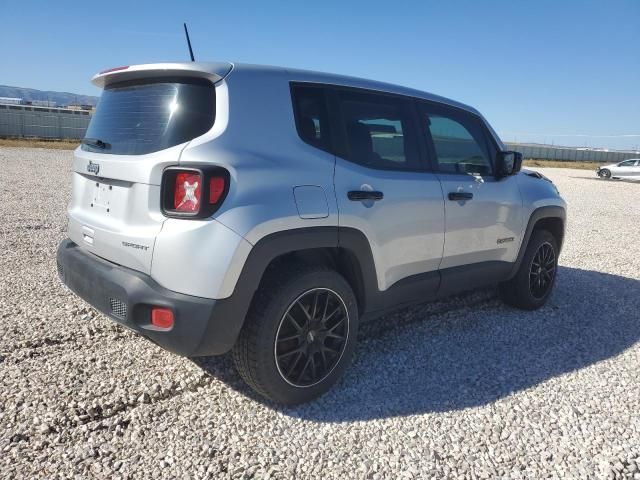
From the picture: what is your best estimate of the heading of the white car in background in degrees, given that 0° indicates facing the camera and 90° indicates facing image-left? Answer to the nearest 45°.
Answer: approximately 90°

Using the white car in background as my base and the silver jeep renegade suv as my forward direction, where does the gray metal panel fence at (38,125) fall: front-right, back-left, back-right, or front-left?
front-right

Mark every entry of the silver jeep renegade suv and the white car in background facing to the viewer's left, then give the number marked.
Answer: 1

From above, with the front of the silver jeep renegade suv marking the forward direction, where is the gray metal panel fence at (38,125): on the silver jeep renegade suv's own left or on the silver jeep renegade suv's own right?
on the silver jeep renegade suv's own left

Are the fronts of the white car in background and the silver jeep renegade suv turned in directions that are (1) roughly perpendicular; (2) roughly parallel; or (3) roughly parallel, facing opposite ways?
roughly perpendicular

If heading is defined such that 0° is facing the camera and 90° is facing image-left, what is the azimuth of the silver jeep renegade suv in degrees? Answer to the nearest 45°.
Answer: approximately 225°

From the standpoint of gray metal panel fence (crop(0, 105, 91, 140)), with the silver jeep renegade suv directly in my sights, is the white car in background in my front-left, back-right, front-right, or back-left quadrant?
front-left

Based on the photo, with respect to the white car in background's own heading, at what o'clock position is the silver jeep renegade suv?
The silver jeep renegade suv is roughly at 9 o'clock from the white car in background.

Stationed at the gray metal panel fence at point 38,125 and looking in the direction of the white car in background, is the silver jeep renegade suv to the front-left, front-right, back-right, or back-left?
front-right

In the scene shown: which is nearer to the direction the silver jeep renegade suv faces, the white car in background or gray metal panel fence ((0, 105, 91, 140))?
the white car in background

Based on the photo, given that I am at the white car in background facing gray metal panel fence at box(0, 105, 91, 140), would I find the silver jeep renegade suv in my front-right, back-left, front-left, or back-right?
front-left

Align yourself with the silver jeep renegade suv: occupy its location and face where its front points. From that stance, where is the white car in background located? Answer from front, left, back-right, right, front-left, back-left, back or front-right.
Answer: front

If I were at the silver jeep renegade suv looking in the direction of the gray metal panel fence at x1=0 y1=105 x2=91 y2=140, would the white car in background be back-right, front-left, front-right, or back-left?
front-right

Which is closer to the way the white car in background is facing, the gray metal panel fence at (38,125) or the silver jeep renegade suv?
the gray metal panel fence

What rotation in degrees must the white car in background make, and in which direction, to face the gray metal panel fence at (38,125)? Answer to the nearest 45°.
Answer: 0° — it already faces it
